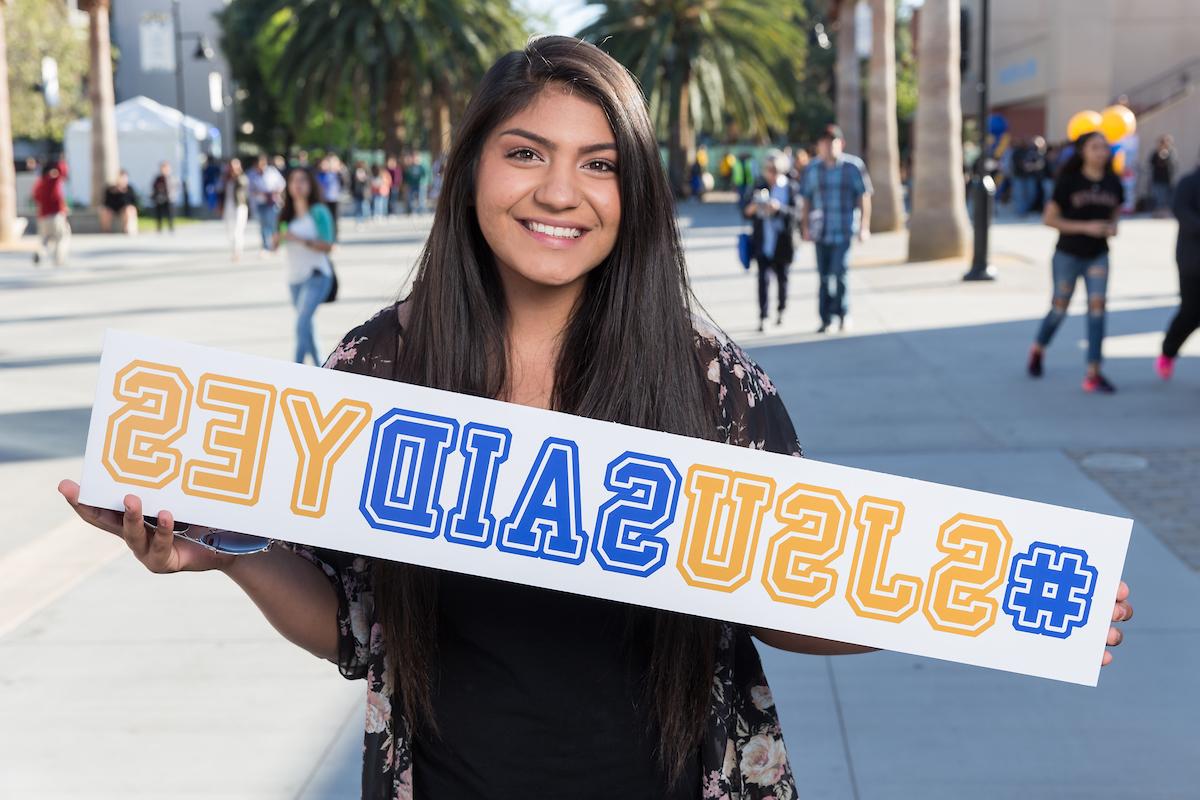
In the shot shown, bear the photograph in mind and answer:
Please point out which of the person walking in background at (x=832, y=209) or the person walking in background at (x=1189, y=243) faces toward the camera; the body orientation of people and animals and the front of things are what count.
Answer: the person walking in background at (x=832, y=209)

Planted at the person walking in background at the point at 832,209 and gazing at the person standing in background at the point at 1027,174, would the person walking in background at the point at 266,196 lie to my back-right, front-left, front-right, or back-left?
front-left

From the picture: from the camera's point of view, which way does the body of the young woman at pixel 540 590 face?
toward the camera

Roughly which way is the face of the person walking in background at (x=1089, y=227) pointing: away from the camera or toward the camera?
toward the camera

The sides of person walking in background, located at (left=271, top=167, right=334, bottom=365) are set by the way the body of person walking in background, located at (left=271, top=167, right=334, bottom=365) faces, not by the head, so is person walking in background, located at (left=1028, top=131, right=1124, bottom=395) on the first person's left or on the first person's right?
on the first person's left

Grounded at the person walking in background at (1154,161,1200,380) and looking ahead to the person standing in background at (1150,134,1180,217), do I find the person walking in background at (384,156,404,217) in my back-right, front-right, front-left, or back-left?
front-left

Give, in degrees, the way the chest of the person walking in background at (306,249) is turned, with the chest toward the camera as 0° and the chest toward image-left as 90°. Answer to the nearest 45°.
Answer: approximately 45°

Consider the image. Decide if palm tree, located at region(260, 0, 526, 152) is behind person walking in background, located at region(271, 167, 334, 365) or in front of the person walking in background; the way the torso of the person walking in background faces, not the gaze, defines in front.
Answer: behind

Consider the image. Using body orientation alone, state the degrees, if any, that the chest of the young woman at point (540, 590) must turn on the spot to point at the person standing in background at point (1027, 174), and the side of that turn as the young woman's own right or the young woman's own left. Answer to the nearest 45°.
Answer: approximately 180°

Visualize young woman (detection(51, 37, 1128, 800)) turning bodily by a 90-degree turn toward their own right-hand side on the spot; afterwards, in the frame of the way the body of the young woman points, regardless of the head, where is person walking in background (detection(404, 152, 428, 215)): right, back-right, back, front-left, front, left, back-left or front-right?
right

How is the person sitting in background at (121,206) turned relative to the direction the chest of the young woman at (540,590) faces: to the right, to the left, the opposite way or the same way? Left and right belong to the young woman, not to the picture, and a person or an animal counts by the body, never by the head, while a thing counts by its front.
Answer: the same way

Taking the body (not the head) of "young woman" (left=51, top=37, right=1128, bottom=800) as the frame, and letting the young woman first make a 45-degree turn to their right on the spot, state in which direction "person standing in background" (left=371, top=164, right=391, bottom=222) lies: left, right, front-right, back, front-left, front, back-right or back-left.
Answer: back-right

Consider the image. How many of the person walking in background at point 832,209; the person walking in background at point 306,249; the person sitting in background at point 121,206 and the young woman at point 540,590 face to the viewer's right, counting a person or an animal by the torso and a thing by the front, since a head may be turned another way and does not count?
0
